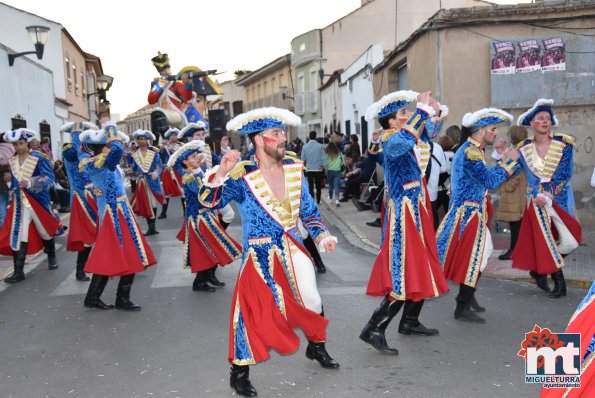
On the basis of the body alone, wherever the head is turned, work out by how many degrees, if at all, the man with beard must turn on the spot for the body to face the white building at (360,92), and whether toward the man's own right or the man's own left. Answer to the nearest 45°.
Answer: approximately 135° to the man's own left

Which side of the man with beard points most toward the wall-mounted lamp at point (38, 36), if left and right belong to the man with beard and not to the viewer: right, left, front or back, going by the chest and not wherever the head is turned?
back

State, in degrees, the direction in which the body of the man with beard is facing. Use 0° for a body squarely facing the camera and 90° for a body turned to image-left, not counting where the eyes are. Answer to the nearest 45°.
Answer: approximately 315°
